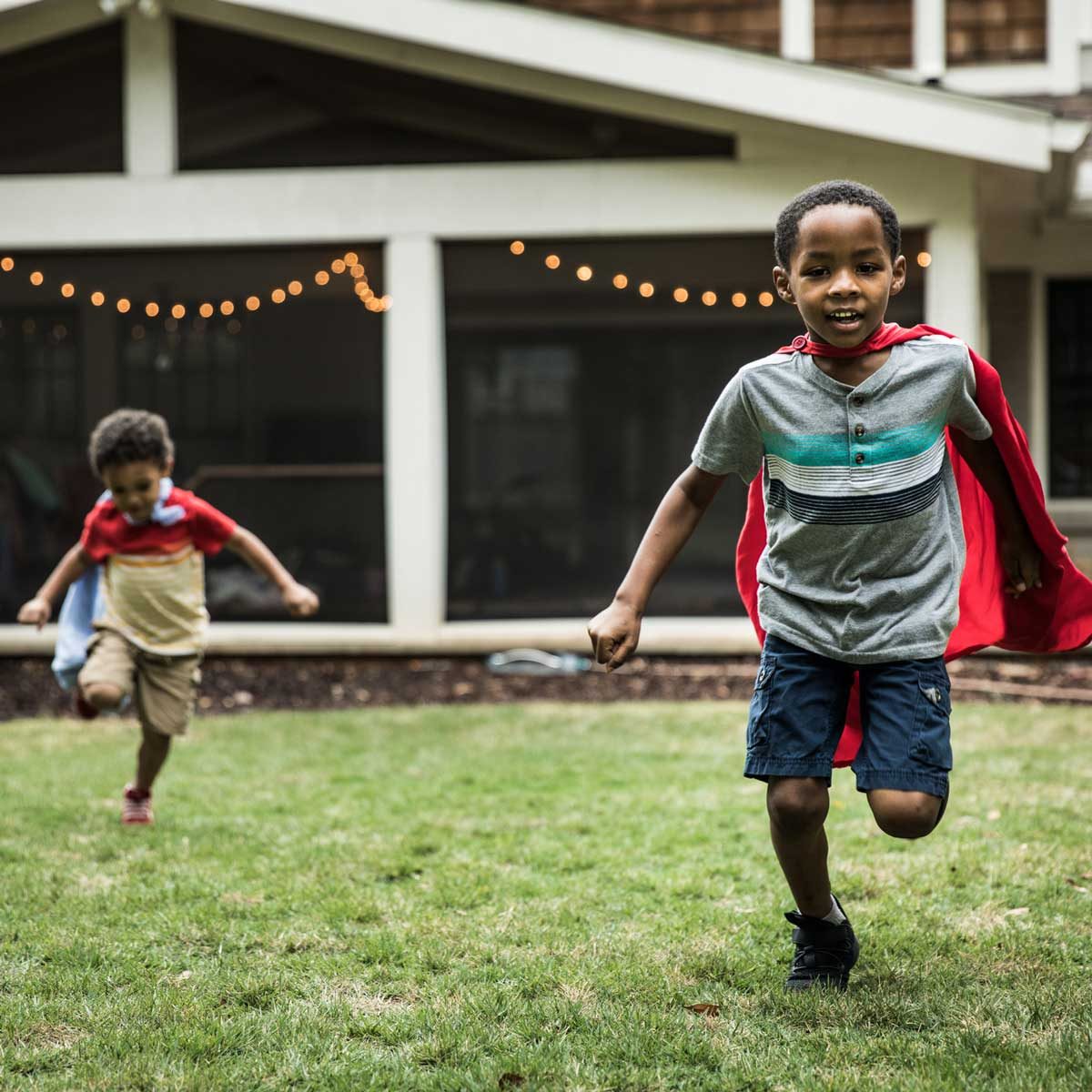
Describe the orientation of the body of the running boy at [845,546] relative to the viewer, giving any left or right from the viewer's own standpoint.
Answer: facing the viewer

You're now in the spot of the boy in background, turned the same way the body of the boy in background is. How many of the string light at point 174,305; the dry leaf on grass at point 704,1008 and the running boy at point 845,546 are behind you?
1

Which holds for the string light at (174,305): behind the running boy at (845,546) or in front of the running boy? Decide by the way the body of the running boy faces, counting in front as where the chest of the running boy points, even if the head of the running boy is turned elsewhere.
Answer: behind

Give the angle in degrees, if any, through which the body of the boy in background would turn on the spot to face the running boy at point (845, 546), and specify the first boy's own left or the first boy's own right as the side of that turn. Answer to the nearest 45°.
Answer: approximately 45° to the first boy's own left

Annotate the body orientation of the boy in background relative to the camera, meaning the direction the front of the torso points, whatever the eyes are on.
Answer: toward the camera

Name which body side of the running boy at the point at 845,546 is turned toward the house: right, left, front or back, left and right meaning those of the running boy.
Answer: back

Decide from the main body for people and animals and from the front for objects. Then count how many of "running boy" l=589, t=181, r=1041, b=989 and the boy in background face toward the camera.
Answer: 2

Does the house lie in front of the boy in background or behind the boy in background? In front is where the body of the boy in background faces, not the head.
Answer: behind
